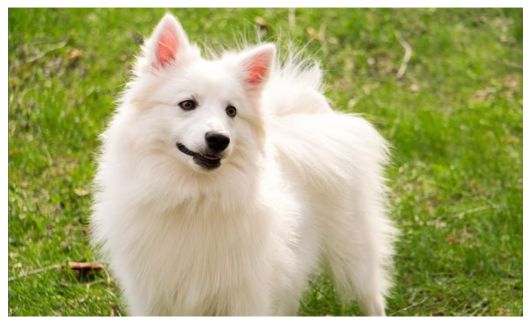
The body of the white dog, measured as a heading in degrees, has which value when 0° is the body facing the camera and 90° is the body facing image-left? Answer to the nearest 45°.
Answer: approximately 45°

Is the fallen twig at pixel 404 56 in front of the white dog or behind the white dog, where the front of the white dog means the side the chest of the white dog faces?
behind
